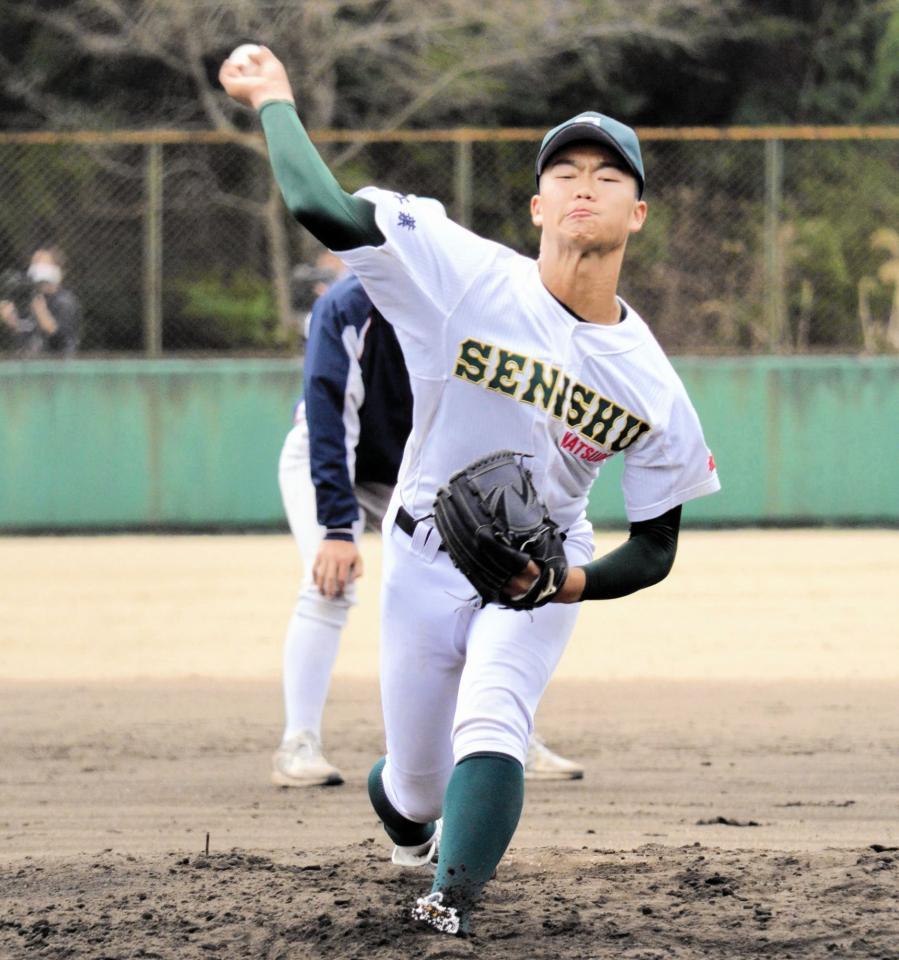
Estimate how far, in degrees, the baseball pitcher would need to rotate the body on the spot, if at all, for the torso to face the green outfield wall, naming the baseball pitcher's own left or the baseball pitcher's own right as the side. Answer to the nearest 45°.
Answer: approximately 180°

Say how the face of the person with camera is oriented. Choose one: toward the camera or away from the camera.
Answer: toward the camera

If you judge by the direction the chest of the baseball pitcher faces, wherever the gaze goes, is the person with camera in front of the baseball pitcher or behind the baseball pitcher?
behind

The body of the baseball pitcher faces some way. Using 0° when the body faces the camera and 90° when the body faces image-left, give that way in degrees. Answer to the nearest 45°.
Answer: approximately 0°

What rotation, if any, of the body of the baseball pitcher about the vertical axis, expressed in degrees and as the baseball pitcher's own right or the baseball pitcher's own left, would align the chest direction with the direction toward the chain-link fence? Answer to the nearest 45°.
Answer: approximately 180°
